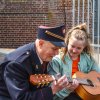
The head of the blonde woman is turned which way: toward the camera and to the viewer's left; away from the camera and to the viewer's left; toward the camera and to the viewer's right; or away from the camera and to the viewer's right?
toward the camera and to the viewer's left

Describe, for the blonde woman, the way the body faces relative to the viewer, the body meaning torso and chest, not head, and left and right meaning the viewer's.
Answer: facing the viewer

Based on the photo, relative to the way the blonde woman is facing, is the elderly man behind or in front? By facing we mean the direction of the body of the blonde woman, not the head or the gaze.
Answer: in front
